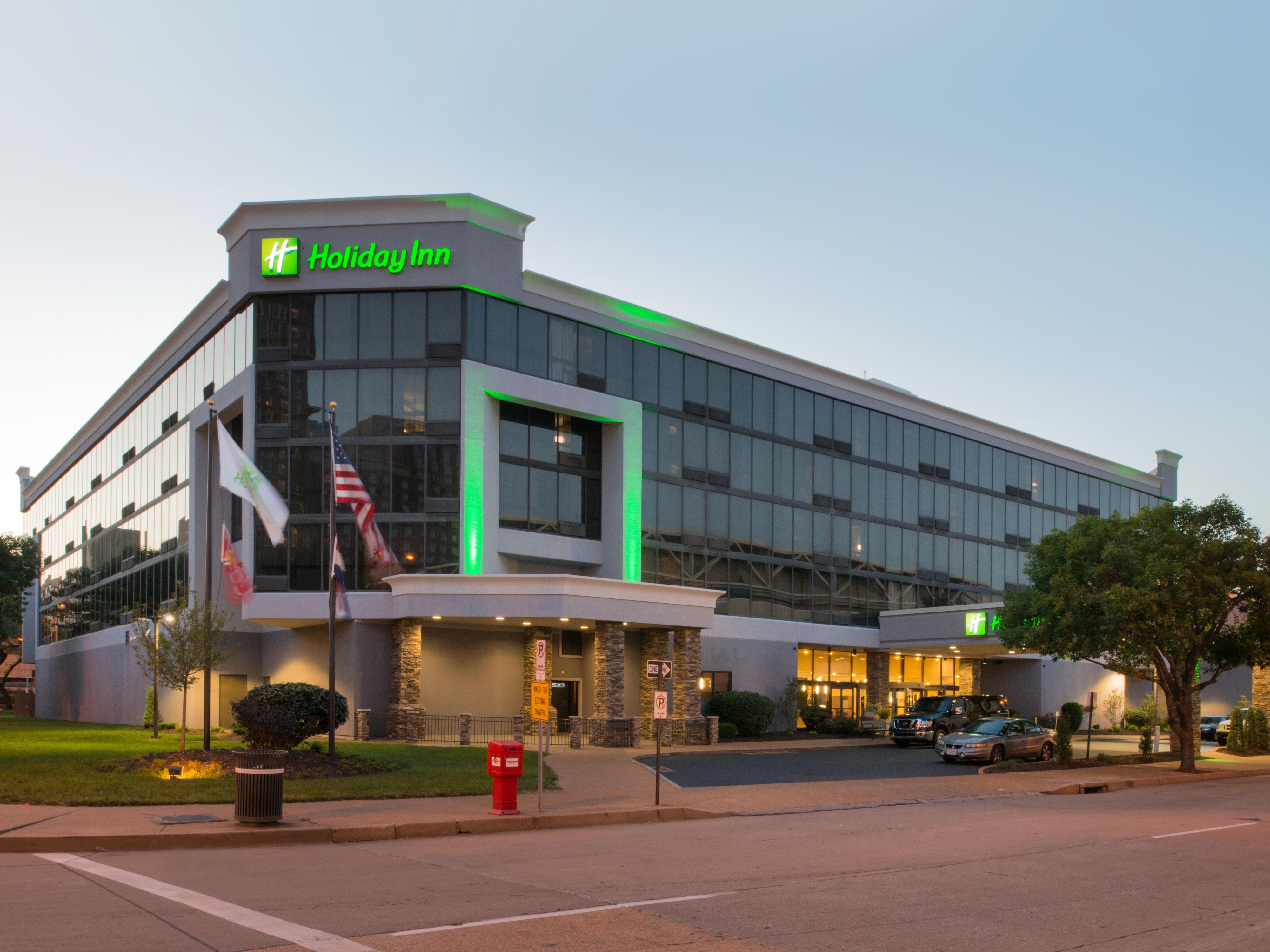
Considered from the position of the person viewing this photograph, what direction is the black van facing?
facing the viewer and to the left of the viewer

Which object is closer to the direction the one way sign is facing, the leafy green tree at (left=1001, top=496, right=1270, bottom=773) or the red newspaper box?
the red newspaper box

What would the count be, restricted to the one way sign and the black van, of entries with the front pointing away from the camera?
0

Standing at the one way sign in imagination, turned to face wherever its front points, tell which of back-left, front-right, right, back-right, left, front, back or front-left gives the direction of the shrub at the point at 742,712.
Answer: back

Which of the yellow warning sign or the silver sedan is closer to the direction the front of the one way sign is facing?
the yellow warning sign

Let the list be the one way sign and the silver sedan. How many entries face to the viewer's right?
0

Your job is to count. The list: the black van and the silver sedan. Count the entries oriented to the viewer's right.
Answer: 0

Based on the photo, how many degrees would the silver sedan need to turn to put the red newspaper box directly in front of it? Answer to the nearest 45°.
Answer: approximately 45° to its left

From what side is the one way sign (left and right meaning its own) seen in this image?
front
